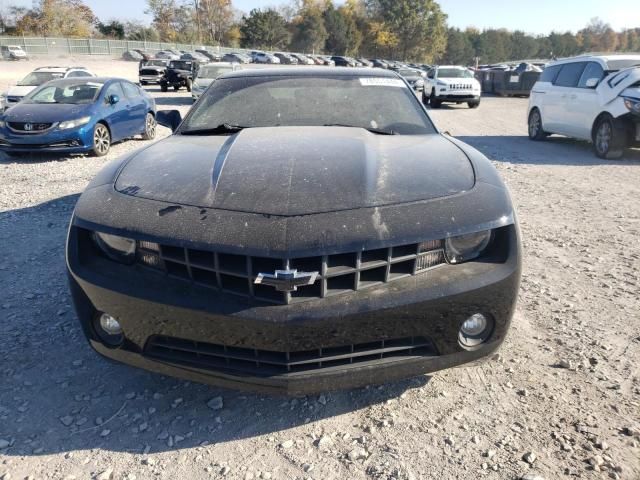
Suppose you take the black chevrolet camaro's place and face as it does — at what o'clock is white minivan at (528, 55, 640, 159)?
The white minivan is roughly at 7 o'clock from the black chevrolet camaro.

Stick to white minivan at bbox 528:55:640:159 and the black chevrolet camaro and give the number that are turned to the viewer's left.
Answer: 0

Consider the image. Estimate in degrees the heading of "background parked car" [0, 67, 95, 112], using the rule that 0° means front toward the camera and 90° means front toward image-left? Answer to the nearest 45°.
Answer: approximately 45°

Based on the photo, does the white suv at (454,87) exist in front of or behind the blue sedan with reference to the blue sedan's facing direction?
behind

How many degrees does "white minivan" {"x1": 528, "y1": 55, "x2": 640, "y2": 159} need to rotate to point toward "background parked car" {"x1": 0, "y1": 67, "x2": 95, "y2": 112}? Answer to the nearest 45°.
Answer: approximately 135° to its right

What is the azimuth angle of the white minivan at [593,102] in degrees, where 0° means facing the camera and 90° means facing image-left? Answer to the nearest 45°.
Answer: approximately 315°

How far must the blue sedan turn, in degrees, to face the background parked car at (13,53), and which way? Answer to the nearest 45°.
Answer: approximately 135° to its right

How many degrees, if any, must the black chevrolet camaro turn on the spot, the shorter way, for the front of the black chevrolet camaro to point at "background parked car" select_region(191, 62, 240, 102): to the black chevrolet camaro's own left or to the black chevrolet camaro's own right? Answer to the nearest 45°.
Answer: approximately 180°

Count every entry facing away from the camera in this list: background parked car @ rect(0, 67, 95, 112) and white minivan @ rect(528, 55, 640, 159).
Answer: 0
